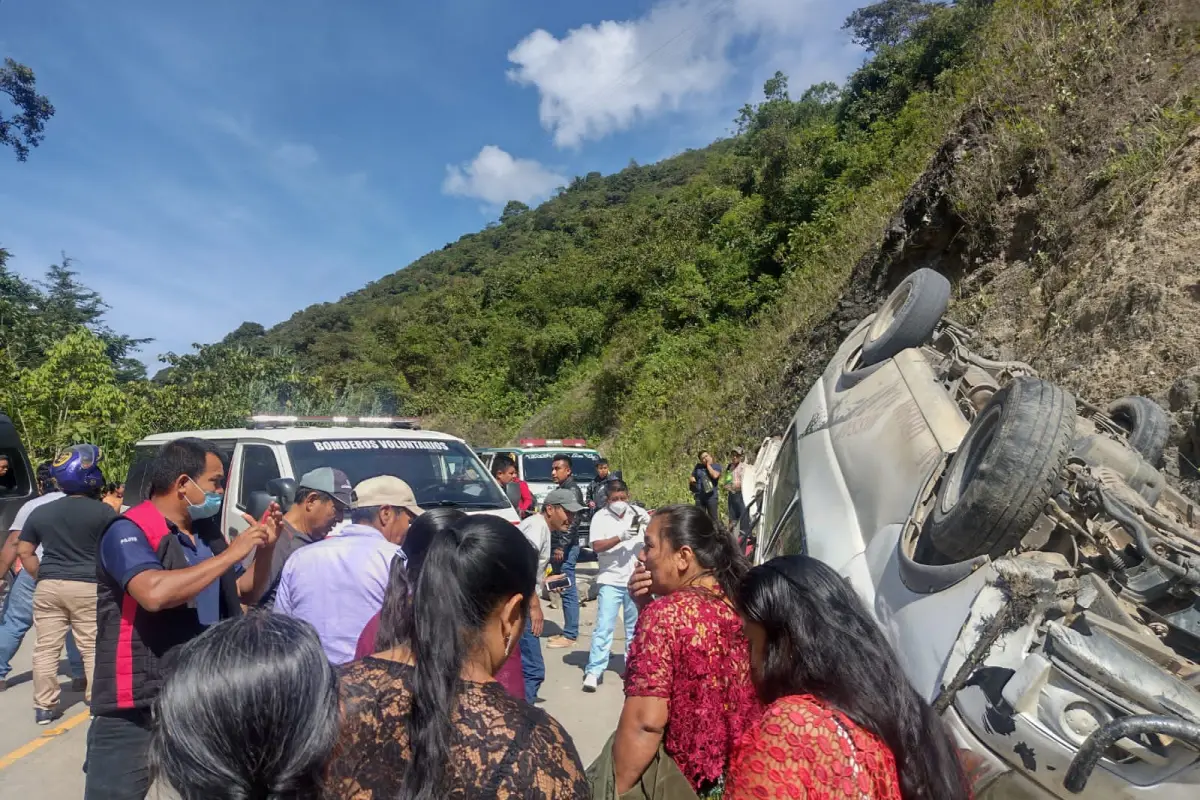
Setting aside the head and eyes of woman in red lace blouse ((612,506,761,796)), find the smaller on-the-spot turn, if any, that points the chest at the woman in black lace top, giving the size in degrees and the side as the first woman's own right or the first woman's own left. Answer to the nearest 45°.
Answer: approximately 90° to the first woman's own left

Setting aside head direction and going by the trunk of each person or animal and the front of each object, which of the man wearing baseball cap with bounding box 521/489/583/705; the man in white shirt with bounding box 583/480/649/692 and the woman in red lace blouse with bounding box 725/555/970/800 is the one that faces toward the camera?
the man in white shirt

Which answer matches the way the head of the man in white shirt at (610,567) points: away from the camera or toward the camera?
toward the camera

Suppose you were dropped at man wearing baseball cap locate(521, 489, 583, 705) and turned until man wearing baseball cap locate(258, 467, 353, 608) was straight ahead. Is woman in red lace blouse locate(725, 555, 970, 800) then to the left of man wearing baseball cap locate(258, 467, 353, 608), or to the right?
left

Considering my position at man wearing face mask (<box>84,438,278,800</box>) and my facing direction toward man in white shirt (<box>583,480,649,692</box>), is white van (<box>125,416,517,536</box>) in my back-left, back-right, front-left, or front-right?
front-left

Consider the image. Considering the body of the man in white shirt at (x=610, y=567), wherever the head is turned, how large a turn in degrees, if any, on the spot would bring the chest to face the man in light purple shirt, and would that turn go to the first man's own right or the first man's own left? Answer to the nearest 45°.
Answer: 0° — they already face them

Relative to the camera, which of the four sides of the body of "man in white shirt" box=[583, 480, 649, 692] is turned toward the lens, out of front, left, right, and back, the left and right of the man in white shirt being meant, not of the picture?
front

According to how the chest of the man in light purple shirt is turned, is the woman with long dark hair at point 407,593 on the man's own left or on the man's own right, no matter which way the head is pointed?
on the man's own right

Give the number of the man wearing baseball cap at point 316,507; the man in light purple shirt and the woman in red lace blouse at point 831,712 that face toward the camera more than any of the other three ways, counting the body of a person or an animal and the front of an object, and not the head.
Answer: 0

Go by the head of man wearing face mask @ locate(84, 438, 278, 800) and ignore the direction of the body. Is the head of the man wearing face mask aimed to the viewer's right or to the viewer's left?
to the viewer's right

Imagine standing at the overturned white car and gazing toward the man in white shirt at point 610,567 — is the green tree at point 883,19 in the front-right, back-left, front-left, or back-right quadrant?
front-right
